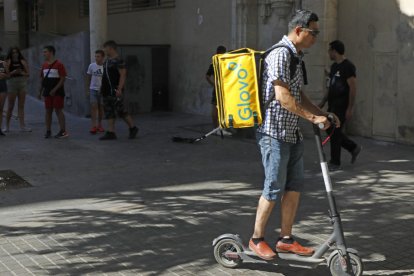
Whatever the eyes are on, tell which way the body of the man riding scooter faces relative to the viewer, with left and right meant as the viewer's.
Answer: facing to the right of the viewer

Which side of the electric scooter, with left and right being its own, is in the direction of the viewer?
right

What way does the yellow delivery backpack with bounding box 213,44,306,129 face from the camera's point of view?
to the viewer's left

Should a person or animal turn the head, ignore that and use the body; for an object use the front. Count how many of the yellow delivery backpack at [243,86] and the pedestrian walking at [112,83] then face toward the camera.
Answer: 0

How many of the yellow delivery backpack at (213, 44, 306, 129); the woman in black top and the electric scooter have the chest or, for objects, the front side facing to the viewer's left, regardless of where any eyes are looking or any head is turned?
1

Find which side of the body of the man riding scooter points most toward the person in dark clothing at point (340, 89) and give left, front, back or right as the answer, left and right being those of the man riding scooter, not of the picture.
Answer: left

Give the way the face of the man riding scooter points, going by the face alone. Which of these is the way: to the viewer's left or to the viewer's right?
to the viewer's right

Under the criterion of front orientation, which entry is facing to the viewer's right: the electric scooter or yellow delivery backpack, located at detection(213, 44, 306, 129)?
the electric scooter

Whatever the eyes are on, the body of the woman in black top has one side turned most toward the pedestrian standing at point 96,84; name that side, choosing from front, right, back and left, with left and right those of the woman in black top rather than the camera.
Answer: left

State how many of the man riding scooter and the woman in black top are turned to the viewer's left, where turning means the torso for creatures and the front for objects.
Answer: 0
